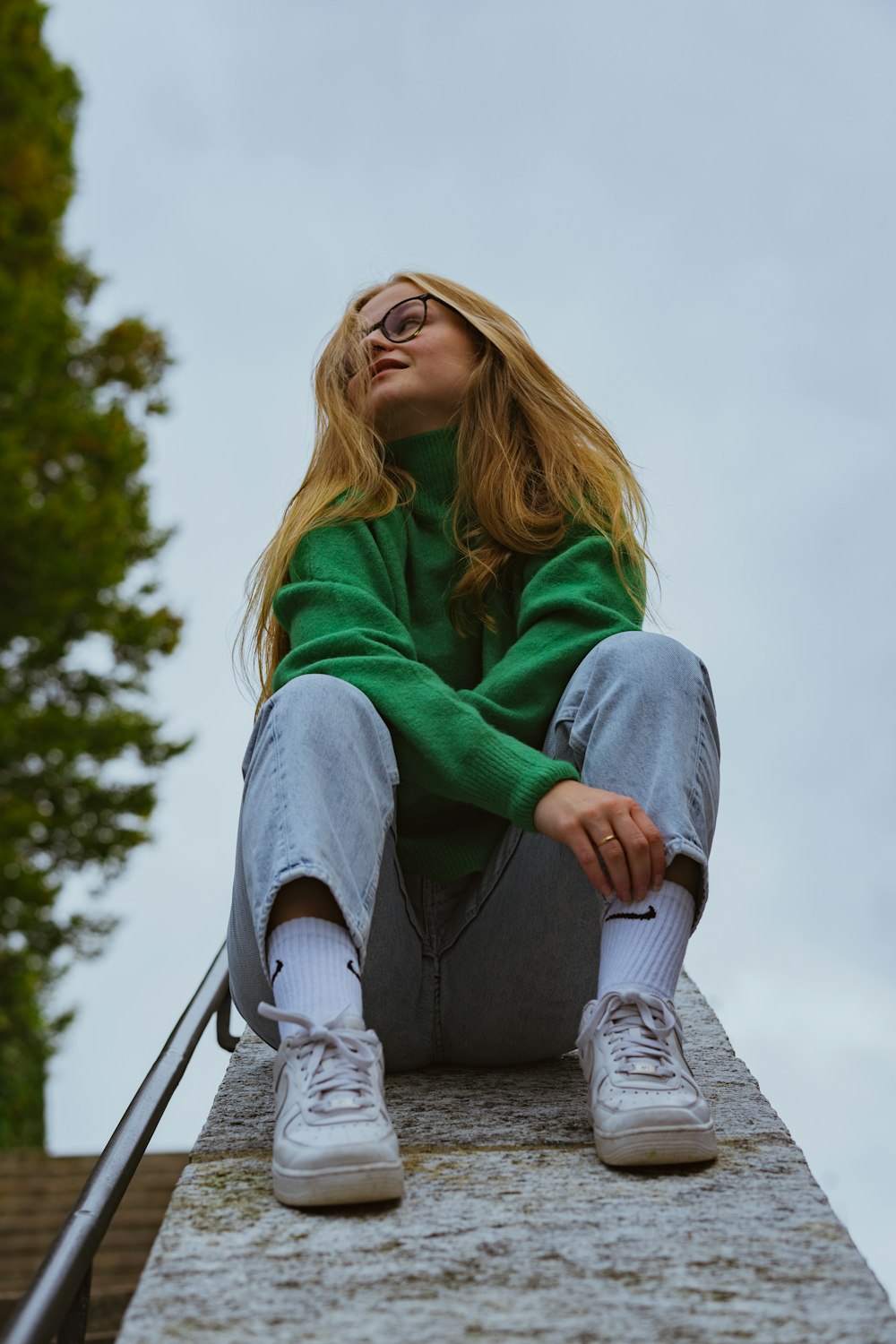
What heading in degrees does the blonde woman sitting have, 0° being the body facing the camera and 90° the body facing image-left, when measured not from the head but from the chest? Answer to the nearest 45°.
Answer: approximately 0°

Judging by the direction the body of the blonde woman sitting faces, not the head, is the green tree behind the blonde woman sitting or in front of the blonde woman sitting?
behind
